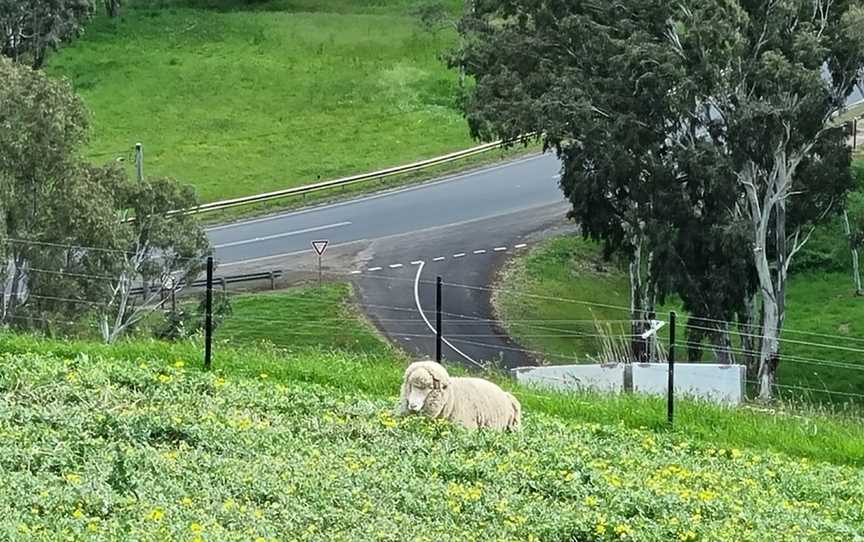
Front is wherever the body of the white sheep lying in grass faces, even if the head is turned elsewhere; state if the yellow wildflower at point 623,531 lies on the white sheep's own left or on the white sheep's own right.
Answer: on the white sheep's own left

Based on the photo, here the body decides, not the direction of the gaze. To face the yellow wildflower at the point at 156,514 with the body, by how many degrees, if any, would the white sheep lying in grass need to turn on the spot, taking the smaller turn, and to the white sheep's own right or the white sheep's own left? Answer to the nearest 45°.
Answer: approximately 45° to the white sheep's own left

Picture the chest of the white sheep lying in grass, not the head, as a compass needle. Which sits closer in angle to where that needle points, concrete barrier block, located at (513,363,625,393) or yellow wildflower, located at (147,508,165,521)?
the yellow wildflower

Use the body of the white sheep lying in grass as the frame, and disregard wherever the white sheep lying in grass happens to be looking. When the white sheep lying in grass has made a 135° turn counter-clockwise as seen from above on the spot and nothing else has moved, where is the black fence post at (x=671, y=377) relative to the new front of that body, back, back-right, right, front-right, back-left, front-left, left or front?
left

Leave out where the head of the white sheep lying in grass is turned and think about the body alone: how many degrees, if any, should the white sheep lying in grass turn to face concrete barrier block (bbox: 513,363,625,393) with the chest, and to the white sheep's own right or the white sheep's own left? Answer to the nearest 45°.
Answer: approximately 90° to the white sheep's own right

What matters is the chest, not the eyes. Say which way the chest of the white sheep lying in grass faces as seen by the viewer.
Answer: to the viewer's left

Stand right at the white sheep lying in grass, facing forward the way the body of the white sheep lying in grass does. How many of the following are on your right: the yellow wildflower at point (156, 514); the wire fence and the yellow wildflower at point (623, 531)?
1
